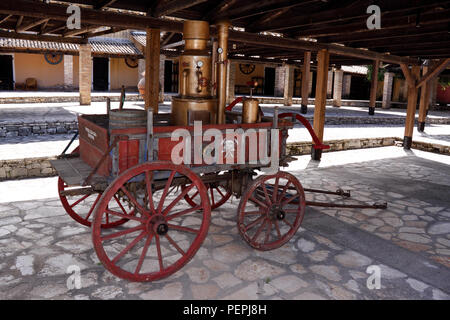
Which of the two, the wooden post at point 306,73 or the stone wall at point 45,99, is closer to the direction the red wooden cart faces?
the wooden post

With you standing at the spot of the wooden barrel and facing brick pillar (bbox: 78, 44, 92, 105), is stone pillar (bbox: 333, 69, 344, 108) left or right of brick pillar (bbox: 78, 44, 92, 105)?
right

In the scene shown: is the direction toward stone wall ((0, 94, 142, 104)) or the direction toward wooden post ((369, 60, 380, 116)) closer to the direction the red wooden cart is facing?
the wooden post

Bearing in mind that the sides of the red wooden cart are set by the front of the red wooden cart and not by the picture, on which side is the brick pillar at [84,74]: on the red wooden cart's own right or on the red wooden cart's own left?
on the red wooden cart's own left

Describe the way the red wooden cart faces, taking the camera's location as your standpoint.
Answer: facing away from the viewer and to the right of the viewer

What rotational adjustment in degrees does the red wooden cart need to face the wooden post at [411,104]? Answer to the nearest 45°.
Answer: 0° — it already faces it

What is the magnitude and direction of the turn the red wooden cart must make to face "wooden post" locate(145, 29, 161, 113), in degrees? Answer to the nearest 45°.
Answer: approximately 45° to its left
